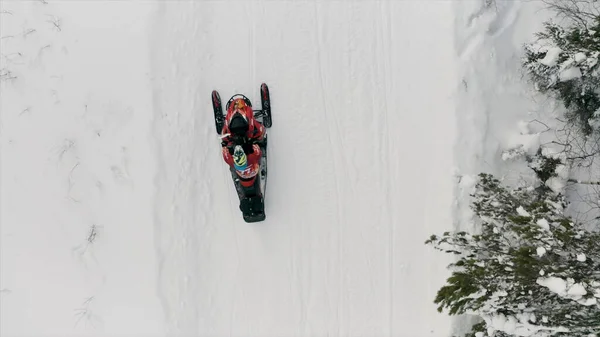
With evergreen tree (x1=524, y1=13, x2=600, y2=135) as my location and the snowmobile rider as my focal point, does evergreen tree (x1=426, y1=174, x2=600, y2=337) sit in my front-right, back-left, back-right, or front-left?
front-left

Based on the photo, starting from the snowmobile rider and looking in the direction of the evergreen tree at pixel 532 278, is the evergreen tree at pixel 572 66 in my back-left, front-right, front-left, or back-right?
front-left

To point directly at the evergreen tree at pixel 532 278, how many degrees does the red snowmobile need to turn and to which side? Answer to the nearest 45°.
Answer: approximately 135° to its right

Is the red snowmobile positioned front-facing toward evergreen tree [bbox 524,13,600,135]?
no

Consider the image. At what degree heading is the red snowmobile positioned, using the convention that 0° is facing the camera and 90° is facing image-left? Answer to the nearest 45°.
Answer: approximately 180°

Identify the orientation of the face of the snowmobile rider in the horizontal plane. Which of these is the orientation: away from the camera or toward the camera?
away from the camera
